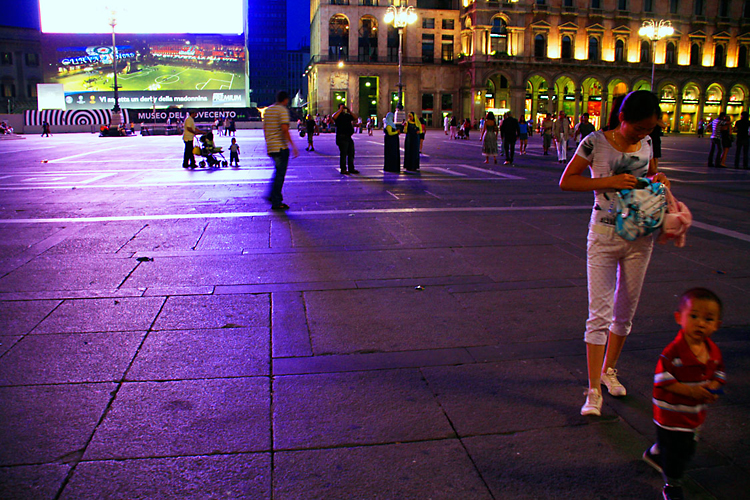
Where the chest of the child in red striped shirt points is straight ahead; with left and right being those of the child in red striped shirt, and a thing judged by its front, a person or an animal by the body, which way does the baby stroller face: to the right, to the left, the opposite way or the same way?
to the left

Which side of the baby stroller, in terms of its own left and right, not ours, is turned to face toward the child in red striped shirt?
right

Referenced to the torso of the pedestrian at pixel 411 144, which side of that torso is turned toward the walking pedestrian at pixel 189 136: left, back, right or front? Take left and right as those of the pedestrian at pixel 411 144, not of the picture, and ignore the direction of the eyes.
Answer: right

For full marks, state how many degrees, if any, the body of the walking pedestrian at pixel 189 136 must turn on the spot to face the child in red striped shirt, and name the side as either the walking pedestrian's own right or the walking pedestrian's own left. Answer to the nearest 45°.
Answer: approximately 90° to the walking pedestrian's own right

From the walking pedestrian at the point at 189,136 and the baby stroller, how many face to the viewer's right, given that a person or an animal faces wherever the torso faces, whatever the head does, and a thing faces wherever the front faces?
2

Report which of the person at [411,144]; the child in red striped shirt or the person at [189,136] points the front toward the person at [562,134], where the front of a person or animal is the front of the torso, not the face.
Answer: the person at [189,136]

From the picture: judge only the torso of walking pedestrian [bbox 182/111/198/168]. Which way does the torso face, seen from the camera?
to the viewer's right

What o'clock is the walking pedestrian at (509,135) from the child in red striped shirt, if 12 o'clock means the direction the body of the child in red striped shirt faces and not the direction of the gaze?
The walking pedestrian is roughly at 7 o'clock from the child in red striped shirt.

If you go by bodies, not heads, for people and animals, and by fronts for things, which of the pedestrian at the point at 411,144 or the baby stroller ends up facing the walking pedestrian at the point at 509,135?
the baby stroller

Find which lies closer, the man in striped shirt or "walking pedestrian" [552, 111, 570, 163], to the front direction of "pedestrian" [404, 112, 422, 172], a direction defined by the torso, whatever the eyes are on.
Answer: the man in striped shirt

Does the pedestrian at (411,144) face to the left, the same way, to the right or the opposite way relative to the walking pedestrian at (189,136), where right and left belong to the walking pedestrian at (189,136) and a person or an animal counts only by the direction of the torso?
to the right

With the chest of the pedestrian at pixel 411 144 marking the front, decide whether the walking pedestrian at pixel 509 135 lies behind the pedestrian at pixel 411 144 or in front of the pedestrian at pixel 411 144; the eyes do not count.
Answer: behind

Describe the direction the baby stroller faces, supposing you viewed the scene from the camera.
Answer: facing to the right of the viewer

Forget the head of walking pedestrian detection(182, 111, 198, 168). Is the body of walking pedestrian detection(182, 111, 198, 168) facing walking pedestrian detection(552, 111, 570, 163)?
yes
